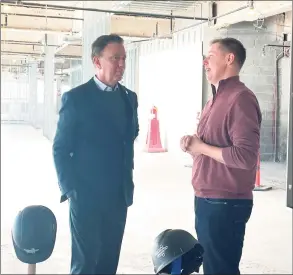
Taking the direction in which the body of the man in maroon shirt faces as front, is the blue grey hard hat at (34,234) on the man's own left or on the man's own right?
on the man's own left

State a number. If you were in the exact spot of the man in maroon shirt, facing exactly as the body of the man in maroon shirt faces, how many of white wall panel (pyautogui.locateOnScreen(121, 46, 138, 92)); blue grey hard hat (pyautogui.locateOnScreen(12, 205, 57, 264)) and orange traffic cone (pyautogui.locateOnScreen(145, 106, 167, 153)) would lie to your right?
2

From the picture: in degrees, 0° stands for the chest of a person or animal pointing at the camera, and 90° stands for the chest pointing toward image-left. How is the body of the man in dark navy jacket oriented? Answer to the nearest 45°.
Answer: approximately 315°

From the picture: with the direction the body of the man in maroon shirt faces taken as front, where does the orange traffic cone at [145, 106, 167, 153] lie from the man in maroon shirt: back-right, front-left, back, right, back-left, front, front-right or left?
right

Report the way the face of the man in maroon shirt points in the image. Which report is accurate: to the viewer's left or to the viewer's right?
to the viewer's left

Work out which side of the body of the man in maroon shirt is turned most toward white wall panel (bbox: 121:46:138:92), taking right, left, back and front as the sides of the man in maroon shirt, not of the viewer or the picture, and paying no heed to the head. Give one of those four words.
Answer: right

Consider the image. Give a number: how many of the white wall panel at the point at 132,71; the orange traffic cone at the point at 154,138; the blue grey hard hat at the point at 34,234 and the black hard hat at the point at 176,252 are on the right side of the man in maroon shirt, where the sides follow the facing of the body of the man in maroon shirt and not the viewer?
2

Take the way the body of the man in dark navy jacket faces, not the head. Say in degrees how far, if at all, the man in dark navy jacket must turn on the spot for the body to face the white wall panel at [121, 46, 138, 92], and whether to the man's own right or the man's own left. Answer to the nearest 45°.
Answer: approximately 135° to the man's own left

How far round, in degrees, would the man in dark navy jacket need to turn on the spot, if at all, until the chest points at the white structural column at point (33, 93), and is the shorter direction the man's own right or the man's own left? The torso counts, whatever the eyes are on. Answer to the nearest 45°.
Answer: approximately 135° to the man's own left

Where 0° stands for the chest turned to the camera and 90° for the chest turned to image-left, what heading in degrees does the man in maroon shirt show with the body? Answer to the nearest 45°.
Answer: approximately 90°

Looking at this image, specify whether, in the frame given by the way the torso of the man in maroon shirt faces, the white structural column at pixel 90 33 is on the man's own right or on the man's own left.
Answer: on the man's own right
